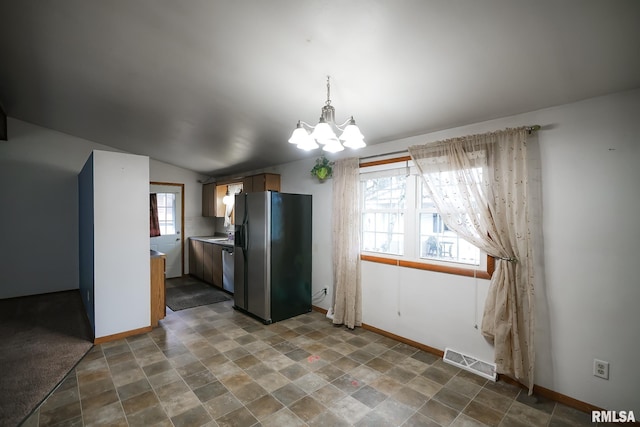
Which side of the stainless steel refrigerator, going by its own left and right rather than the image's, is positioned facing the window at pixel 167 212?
right

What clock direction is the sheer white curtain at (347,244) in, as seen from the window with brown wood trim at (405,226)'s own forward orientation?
The sheer white curtain is roughly at 2 o'clock from the window with brown wood trim.

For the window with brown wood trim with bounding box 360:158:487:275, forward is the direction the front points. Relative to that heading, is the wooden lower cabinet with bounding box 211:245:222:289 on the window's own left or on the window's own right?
on the window's own right

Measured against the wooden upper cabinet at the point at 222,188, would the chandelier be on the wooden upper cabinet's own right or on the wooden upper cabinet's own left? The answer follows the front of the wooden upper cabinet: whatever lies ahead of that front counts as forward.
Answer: on the wooden upper cabinet's own left

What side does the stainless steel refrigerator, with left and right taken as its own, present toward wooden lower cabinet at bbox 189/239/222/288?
right

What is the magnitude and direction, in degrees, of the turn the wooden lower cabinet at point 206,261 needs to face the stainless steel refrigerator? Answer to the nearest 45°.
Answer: approximately 45° to its left

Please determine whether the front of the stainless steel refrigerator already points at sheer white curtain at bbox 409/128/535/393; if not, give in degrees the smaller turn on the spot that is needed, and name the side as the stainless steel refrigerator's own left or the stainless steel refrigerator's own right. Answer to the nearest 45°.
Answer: approximately 90° to the stainless steel refrigerator's own left
